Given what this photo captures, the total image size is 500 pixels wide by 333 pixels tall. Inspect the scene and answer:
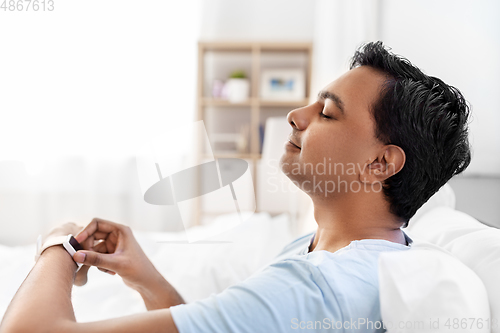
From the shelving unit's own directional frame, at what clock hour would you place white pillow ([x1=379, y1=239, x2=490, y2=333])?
The white pillow is roughly at 12 o'clock from the shelving unit.

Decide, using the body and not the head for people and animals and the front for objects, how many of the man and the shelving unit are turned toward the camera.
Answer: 1

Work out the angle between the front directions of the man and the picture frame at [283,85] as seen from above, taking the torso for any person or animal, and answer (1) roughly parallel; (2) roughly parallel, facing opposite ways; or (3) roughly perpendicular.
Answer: roughly perpendicular

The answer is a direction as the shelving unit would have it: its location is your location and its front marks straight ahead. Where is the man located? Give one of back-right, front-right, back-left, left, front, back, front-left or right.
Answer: front

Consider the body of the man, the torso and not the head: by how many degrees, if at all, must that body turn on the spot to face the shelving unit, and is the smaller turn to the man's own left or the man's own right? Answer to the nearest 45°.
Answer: approximately 90° to the man's own right

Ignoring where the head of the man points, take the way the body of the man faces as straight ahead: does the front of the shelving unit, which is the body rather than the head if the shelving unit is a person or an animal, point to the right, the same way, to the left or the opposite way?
to the left

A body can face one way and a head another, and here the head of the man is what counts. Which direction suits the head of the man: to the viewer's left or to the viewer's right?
to the viewer's left

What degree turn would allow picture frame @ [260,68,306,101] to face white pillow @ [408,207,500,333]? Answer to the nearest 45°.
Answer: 0° — it already faces it

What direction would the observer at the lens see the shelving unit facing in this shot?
facing the viewer

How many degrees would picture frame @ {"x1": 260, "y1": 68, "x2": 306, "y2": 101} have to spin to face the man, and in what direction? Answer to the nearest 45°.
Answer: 0° — it already faces them

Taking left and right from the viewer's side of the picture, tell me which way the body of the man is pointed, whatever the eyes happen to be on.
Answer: facing to the left of the viewer

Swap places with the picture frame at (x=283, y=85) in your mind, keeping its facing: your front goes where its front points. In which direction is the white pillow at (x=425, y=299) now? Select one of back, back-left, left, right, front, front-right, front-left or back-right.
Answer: front
